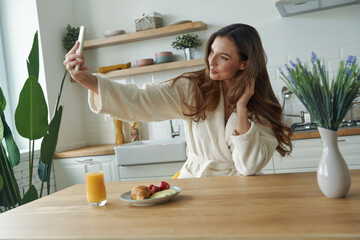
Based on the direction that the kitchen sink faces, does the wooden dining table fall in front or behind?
in front

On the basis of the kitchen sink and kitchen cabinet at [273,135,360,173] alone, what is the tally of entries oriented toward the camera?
2

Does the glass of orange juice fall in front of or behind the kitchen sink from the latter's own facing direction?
in front

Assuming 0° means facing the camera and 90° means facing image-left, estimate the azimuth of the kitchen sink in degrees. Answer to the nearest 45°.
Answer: approximately 0°

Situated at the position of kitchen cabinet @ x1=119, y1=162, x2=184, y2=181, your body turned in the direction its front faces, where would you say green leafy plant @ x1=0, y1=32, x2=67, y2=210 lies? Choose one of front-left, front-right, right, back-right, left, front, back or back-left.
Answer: front-right

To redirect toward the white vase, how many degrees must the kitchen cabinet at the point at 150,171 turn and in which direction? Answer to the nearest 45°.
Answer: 0° — it already faces it

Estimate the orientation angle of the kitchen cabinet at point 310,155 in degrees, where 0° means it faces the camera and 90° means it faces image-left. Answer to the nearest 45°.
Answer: approximately 0°

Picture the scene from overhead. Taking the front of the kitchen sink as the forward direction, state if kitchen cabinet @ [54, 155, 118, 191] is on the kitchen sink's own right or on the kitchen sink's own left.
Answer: on the kitchen sink's own right
